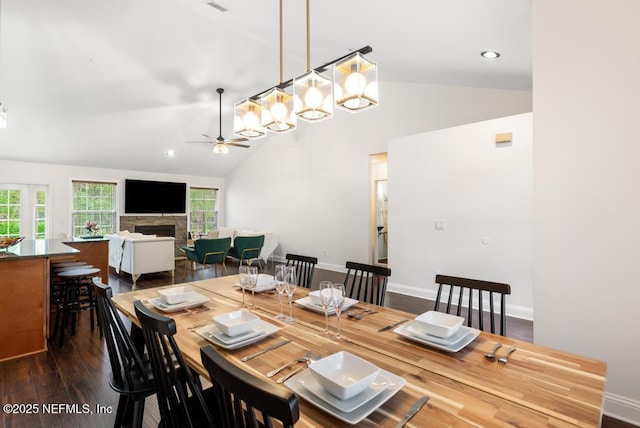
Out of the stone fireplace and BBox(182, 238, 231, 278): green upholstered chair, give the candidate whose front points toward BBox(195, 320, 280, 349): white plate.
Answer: the stone fireplace

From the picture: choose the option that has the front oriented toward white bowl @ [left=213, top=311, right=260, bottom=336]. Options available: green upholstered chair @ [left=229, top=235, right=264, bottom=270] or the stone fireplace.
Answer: the stone fireplace

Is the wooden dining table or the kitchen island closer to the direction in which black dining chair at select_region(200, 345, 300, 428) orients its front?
the wooden dining table

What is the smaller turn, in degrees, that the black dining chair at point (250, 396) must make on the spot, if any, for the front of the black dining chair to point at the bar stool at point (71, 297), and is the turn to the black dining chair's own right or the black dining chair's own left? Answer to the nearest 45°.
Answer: approximately 90° to the black dining chair's own left

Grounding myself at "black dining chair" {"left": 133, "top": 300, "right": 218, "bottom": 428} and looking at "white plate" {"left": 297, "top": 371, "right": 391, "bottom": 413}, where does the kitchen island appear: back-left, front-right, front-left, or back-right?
back-left

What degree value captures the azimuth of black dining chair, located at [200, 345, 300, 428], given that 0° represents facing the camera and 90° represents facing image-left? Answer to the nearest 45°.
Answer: approximately 225°
